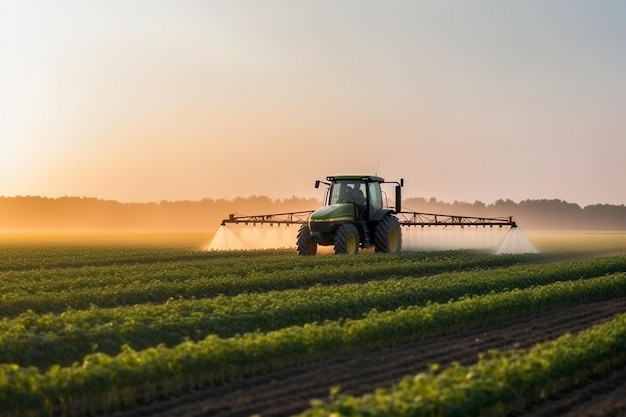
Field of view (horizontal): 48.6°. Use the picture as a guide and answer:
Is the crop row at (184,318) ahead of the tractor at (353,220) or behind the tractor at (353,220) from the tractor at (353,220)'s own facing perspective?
ahead

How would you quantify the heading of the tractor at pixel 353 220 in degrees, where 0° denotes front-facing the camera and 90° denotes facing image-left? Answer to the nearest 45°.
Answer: approximately 45°

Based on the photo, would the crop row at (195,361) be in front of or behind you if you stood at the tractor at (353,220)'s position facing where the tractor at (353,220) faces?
in front

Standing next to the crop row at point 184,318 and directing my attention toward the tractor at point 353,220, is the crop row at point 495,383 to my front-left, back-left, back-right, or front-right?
back-right

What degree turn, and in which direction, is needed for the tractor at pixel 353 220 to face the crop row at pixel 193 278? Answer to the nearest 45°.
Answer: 0° — it already faces it

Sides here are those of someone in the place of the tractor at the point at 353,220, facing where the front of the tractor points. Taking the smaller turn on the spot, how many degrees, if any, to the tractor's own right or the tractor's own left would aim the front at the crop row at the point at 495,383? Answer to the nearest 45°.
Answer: approximately 45° to the tractor's own left
